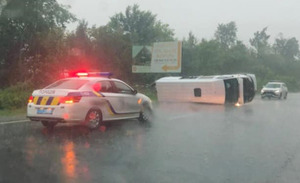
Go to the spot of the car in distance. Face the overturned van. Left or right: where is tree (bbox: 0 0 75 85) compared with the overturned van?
right

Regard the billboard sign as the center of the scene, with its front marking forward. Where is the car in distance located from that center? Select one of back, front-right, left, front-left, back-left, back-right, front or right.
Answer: left

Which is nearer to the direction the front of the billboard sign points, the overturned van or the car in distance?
the overturned van

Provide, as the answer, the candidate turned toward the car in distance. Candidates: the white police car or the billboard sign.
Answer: the white police car

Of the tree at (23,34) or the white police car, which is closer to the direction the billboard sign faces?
the white police car

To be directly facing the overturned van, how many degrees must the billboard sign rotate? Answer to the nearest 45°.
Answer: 0° — it already faces it

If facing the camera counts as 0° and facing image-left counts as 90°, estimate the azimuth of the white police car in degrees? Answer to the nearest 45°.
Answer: approximately 225°

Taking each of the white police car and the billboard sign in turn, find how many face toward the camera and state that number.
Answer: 1

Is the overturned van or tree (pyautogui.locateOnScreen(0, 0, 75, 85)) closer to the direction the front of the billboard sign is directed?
the overturned van

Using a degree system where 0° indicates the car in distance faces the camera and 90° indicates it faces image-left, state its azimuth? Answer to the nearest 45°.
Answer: approximately 45°

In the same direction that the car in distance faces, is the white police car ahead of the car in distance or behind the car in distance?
ahead

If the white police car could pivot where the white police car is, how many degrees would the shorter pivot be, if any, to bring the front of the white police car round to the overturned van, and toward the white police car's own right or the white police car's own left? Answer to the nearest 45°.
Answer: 0° — it already faces it
